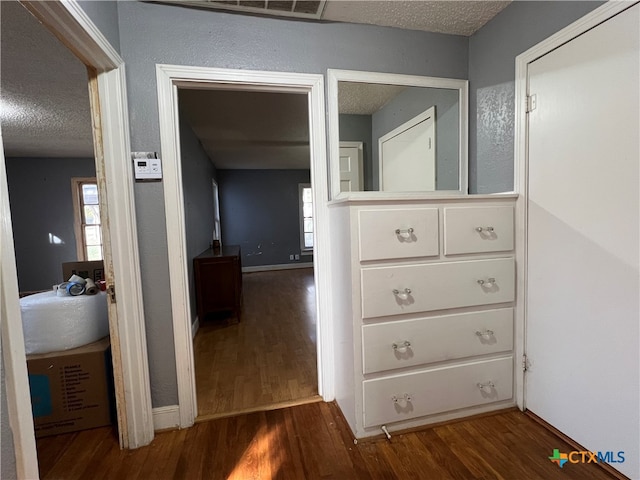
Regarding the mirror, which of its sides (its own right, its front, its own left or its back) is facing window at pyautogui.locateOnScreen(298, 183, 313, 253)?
back

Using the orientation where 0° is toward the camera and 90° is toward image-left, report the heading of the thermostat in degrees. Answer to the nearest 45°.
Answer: approximately 0°

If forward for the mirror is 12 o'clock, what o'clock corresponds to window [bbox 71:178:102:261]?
The window is roughly at 5 o'clock from the mirror.

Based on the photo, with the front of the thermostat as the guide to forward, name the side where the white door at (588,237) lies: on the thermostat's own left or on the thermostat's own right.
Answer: on the thermostat's own left

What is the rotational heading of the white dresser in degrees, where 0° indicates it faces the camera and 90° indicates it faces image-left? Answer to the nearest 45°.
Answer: approximately 315°

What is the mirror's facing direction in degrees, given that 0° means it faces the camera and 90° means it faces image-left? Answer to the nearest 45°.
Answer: approximately 315°
